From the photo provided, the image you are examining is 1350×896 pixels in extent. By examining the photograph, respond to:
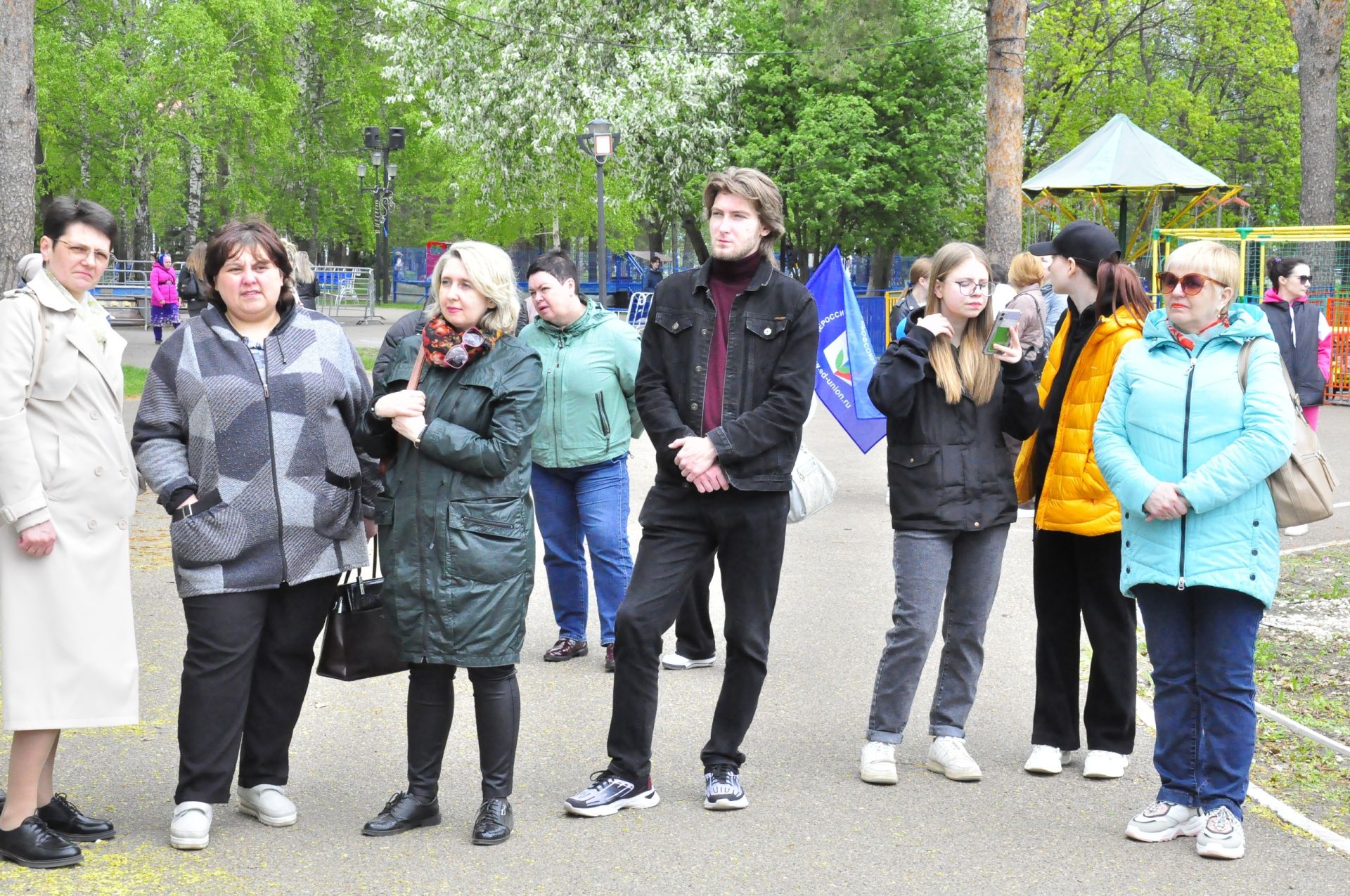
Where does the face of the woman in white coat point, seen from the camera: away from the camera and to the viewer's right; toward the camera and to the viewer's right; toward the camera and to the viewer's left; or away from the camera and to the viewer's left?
toward the camera and to the viewer's right

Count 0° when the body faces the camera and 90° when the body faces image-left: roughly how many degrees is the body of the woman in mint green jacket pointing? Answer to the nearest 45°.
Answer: approximately 45°

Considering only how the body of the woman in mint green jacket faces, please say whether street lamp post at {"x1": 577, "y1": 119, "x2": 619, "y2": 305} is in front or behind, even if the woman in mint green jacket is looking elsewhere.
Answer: behind

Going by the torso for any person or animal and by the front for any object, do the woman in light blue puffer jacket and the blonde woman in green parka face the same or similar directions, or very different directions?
same or similar directions

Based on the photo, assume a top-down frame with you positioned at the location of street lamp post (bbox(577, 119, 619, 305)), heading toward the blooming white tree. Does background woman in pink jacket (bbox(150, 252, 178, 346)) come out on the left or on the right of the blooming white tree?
left

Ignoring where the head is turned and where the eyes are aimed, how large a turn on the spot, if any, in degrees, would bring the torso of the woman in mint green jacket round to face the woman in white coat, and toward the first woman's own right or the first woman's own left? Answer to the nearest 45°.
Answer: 0° — they already face them

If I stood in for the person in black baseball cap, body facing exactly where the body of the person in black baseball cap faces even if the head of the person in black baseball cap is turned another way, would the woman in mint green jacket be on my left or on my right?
on my right

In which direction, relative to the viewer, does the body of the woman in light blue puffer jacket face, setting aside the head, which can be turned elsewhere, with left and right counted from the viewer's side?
facing the viewer and to the left of the viewer

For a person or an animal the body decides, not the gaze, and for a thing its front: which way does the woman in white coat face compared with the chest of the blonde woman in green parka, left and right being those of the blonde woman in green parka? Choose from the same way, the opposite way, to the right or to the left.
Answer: to the left

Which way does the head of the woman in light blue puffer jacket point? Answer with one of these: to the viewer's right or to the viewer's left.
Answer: to the viewer's left

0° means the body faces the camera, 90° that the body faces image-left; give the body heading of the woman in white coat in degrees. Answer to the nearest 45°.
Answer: approximately 315°

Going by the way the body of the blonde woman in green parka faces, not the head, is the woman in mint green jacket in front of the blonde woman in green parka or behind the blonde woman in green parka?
behind

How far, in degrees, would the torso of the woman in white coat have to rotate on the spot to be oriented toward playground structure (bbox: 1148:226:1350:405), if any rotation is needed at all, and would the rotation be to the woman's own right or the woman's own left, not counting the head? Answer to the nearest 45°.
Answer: approximately 90° to the woman's own left

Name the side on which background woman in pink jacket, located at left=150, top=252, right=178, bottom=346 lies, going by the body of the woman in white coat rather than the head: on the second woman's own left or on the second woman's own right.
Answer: on the second woman's own left

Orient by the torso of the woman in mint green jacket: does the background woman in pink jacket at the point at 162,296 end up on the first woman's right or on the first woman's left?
on the first woman's right

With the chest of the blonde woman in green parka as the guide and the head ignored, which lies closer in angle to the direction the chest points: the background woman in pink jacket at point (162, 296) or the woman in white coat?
the woman in white coat
